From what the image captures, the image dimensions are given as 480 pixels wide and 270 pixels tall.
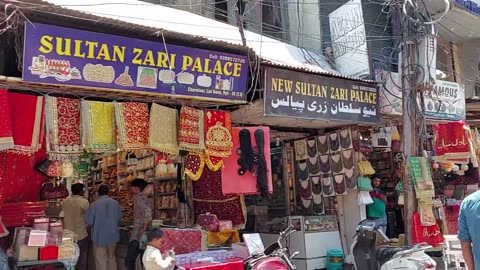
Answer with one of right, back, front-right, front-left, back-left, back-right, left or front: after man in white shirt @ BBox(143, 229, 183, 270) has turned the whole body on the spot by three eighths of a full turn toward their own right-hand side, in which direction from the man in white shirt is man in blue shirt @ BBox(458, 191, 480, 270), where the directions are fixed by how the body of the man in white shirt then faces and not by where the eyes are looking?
left

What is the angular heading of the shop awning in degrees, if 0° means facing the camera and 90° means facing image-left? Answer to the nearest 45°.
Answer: approximately 315°

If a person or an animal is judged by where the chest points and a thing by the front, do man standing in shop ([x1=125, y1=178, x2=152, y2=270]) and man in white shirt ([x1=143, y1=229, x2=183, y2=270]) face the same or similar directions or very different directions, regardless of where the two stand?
very different directions

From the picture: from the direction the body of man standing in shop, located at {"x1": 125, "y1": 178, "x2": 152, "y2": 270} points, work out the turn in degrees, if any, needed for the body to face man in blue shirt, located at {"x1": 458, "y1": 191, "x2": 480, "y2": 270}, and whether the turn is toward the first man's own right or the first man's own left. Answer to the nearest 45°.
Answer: approximately 135° to the first man's own left

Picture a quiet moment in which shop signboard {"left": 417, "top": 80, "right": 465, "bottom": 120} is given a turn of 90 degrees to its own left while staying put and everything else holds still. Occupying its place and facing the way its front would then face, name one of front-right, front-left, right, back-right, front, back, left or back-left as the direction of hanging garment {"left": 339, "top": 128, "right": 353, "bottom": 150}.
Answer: back-right

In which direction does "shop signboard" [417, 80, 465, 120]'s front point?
toward the camera
